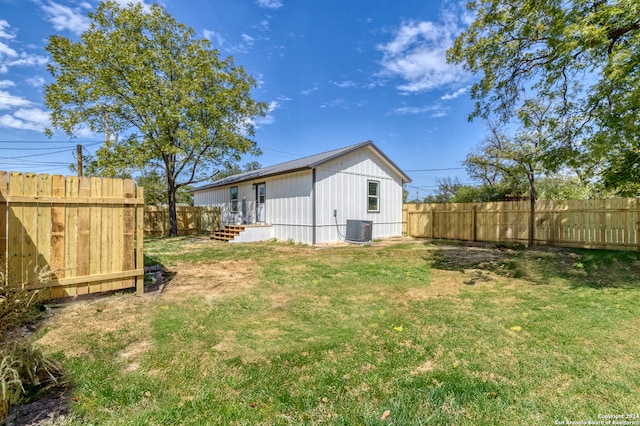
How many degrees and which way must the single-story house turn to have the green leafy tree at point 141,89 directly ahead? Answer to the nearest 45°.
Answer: approximately 45° to its right

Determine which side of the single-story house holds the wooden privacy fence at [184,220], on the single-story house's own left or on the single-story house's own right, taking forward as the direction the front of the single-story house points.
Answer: on the single-story house's own right

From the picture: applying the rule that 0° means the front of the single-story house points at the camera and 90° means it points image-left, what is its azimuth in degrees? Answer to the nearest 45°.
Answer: approximately 45°

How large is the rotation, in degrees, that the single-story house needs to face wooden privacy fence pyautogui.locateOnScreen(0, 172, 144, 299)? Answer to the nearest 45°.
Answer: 0° — it already faces it

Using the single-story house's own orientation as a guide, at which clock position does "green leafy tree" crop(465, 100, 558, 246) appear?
The green leafy tree is roughly at 7 o'clock from the single-story house.

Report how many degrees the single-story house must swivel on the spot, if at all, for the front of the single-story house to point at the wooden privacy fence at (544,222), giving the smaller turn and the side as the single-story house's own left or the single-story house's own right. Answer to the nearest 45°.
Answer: approximately 90° to the single-story house's own left

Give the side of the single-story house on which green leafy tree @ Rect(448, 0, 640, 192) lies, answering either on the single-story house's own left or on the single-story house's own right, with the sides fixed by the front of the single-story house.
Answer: on the single-story house's own left
